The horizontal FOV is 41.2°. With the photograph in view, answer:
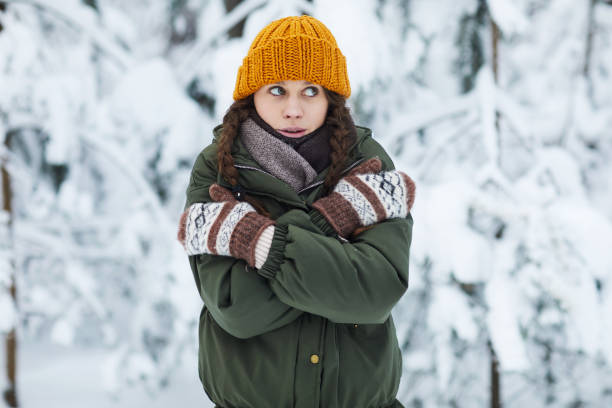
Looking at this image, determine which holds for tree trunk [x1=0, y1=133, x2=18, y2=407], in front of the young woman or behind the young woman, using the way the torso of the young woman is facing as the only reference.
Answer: behind

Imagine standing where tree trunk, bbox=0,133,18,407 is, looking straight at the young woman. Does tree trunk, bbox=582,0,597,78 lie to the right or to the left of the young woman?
left

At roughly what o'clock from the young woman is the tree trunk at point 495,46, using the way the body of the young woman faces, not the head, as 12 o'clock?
The tree trunk is roughly at 7 o'clock from the young woman.

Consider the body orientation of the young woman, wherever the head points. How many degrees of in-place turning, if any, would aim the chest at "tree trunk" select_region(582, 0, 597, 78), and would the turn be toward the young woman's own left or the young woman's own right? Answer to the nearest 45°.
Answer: approximately 135° to the young woman's own left

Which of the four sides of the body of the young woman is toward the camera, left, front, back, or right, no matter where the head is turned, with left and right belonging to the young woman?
front
